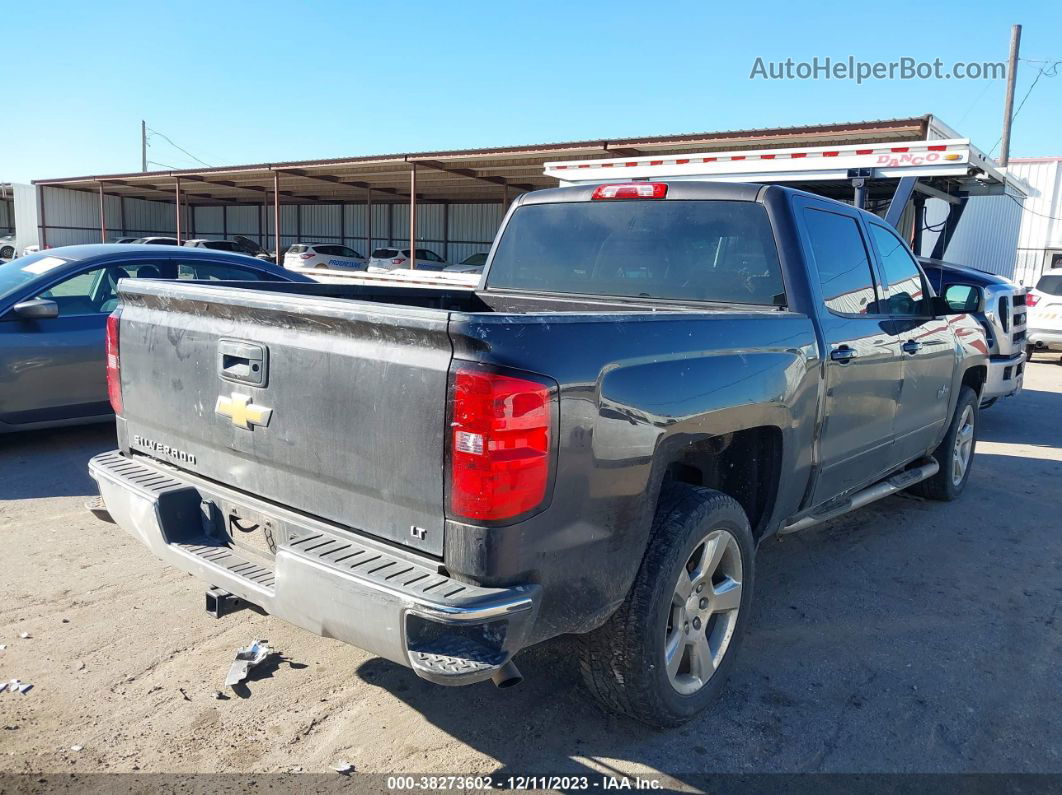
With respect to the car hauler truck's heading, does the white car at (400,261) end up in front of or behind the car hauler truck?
behind

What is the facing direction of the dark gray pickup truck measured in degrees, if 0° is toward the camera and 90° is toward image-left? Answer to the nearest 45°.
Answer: approximately 225°

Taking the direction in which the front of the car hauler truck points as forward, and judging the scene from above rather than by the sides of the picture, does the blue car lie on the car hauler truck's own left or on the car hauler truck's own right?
on the car hauler truck's own right

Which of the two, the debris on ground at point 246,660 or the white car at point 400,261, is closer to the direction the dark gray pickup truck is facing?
the white car

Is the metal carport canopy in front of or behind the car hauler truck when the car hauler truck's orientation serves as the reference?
behind

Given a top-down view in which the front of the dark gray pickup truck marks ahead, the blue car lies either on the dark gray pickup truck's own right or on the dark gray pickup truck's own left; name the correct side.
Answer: on the dark gray pickup truck's own left

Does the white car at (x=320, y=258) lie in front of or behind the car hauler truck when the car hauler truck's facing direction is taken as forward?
behind

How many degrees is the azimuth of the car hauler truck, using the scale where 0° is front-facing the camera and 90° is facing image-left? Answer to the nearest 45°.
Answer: approximately 315°

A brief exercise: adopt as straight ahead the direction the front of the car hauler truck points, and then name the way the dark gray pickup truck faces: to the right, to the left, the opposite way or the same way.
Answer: to the left
